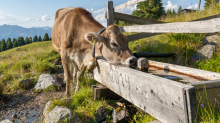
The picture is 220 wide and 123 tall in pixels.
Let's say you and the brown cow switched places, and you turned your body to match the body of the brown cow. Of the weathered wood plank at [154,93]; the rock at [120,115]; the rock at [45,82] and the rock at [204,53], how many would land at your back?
1

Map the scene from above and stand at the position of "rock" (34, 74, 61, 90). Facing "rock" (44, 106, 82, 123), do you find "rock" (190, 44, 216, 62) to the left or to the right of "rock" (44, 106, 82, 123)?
left

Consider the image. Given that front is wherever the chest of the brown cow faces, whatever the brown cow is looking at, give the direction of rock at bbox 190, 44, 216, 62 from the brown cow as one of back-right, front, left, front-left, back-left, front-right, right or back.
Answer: front-left

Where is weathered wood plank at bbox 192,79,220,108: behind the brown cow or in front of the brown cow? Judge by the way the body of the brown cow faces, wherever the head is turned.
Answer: in front

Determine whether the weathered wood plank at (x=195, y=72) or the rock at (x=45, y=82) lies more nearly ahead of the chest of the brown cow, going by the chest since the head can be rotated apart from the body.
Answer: the weathered wood plank

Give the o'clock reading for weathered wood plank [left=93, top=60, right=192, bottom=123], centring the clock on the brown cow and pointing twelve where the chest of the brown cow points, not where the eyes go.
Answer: The weathered wood plank is roughly at 1 o'clock from the brown cow.

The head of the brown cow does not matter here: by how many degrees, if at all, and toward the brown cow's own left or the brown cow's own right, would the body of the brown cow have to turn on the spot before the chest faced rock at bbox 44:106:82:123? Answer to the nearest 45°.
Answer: approximately 45° to the brown cow's own right

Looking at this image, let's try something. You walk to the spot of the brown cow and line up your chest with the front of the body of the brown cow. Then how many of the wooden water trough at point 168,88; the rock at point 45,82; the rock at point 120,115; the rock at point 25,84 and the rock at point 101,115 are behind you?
2

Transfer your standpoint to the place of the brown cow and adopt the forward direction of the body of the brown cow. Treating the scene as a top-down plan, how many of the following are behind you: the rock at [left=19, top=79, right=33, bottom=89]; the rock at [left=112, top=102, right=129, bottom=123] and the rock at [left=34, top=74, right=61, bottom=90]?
2

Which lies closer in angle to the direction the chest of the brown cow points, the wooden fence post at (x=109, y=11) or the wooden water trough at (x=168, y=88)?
the wooden water trough

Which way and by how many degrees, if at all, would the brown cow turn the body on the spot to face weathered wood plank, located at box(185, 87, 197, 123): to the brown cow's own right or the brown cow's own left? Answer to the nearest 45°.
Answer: approximately 45° to the brown cow's own right

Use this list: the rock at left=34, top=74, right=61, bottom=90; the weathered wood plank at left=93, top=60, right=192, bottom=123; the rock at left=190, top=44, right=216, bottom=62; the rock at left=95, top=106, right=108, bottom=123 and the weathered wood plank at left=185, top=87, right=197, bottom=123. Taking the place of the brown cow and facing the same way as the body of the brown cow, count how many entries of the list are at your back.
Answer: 1

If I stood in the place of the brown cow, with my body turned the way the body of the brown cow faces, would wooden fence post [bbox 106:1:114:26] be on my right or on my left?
on my left

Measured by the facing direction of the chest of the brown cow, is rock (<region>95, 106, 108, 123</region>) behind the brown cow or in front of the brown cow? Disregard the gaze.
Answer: in front

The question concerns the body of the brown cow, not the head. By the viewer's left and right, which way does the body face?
facing the viewer and to the right of the viewer

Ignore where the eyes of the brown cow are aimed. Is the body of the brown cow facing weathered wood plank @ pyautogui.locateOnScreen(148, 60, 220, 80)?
yes
